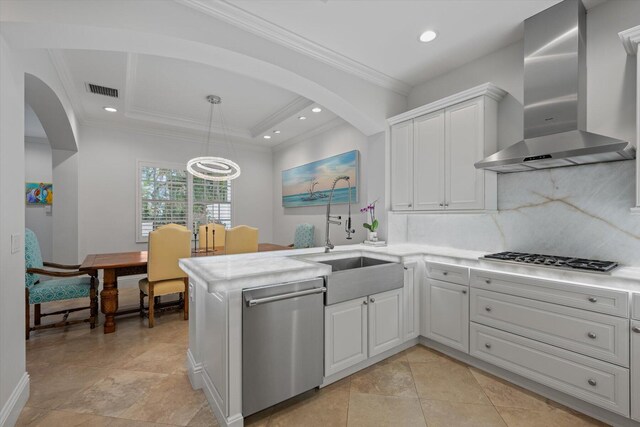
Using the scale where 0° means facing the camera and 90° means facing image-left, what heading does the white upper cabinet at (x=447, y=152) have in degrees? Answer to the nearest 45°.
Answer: approximately 45°

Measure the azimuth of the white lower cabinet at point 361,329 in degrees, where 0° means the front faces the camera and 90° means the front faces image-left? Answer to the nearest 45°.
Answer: approximately 315°

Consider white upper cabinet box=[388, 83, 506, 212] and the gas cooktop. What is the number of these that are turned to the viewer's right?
0

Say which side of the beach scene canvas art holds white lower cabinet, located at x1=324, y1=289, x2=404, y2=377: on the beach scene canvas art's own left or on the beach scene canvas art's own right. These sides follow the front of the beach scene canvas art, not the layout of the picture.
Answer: on the beach scene canvas art's own left

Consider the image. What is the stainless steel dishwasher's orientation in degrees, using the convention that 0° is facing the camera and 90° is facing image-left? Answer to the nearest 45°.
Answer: approximately 315°

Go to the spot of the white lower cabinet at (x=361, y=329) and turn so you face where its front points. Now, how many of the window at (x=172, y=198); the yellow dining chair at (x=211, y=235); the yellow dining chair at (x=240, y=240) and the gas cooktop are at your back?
3

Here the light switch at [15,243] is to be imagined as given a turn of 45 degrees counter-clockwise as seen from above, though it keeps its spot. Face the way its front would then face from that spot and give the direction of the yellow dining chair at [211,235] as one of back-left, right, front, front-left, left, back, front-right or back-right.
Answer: front-left

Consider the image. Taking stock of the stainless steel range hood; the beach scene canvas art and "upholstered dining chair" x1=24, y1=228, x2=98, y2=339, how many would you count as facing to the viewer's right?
1

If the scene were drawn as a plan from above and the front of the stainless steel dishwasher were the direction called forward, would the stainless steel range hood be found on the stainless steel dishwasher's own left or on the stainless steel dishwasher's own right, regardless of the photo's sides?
on the stainless steel dishwasher's own left

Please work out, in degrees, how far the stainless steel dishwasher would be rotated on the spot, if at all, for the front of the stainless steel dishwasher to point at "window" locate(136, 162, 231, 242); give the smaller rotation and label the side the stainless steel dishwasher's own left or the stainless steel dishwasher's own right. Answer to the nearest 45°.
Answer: approximately 180°

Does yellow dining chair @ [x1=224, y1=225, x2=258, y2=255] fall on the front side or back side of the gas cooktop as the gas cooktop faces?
on the front side

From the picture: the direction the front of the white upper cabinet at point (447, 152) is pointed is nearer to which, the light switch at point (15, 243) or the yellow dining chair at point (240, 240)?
the light switch

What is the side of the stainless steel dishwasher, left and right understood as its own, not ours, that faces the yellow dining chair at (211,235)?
back

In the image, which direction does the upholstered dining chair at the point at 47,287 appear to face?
to the viewer's right

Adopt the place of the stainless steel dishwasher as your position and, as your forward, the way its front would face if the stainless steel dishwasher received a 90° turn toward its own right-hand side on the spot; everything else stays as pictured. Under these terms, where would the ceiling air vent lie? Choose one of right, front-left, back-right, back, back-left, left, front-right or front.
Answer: right
